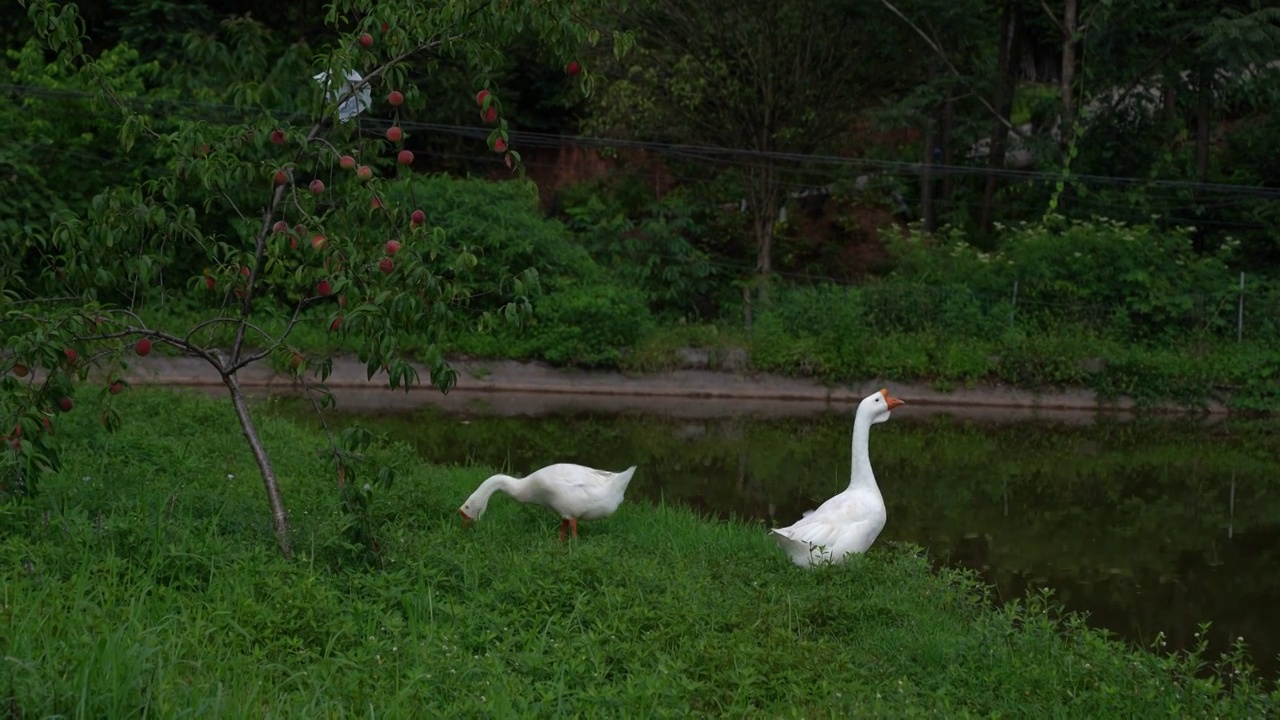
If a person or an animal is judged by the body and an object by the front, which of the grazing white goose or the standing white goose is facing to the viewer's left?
the grazing white goose

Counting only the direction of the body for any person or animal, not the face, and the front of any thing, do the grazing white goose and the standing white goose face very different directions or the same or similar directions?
very different directions

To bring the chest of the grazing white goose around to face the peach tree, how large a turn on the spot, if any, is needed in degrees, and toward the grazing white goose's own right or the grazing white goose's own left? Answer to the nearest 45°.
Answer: approximately 45° to the grazing white goose's own left

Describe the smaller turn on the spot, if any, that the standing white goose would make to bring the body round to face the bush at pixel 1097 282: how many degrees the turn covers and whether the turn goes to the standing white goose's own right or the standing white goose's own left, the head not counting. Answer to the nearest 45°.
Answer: approximately 90° to the standing white goose's own left

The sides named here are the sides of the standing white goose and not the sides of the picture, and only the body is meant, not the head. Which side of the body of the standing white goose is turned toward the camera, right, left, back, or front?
right

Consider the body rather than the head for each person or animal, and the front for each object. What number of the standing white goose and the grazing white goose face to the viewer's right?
1

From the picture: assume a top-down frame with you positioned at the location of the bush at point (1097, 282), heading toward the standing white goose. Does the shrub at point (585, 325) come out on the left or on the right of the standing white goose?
right

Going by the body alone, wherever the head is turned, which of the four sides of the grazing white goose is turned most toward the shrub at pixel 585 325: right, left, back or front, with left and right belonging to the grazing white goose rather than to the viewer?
right

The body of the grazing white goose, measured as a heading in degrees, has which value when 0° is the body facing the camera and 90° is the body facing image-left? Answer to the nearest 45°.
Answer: approximately 90°
